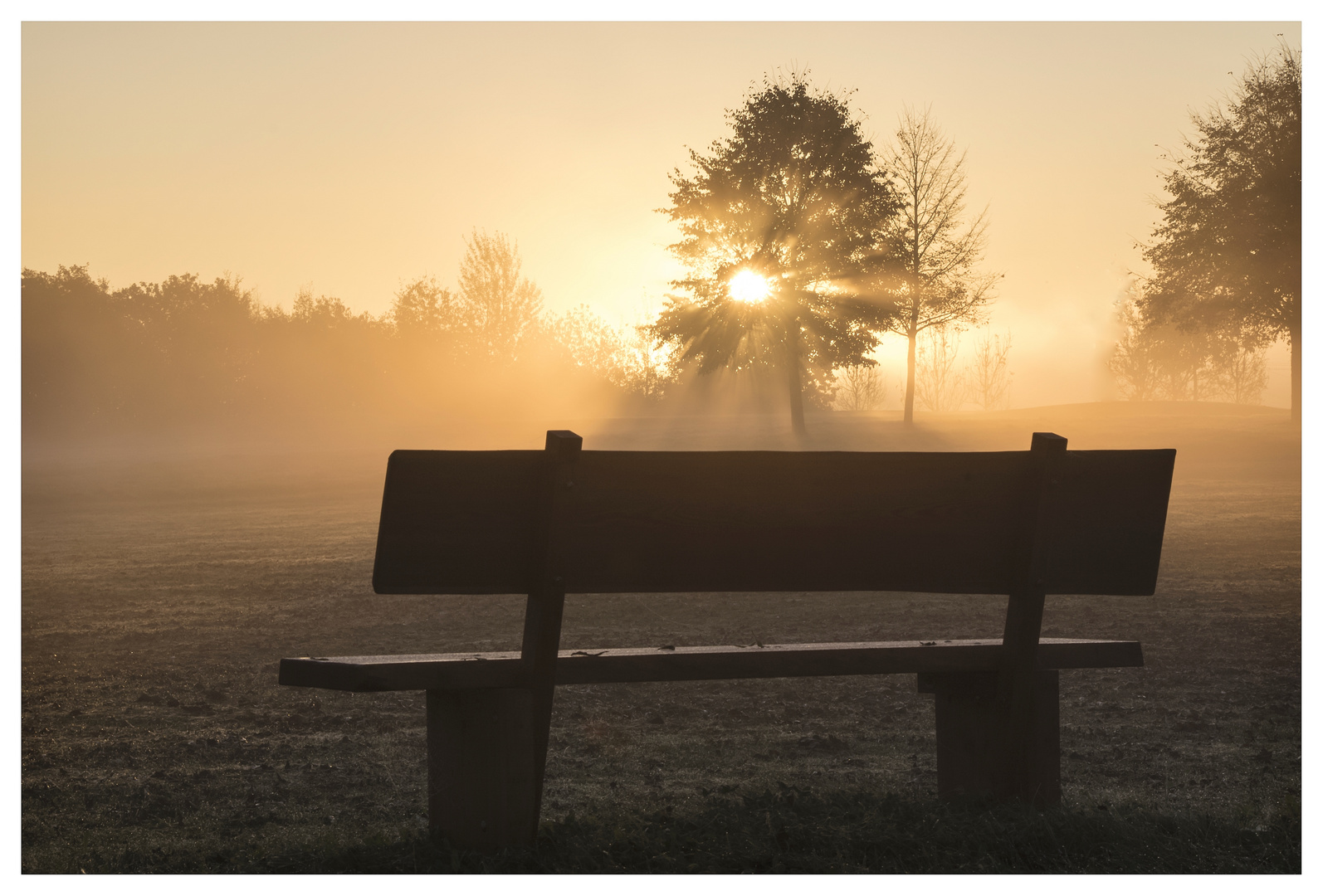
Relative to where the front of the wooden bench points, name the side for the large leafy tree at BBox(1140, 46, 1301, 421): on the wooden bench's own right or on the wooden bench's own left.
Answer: on the wooden bench's own right

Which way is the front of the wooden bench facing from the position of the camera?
facing away from the viewer and to the left of the viewer

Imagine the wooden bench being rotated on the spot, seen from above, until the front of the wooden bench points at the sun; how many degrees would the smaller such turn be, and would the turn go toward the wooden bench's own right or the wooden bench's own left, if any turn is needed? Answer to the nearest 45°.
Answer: approximately 45° to the wooden bench's own right

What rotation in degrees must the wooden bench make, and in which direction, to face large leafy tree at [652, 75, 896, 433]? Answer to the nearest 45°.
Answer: approximately 45° to its right
